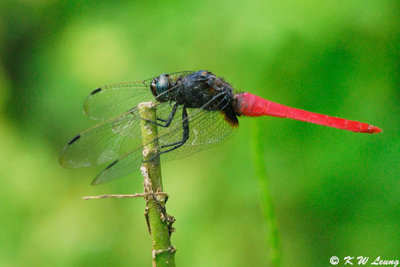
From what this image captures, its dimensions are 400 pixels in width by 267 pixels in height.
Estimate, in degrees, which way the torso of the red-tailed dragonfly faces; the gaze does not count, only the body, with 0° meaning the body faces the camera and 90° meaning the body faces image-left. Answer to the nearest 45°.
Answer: approximately 90°
